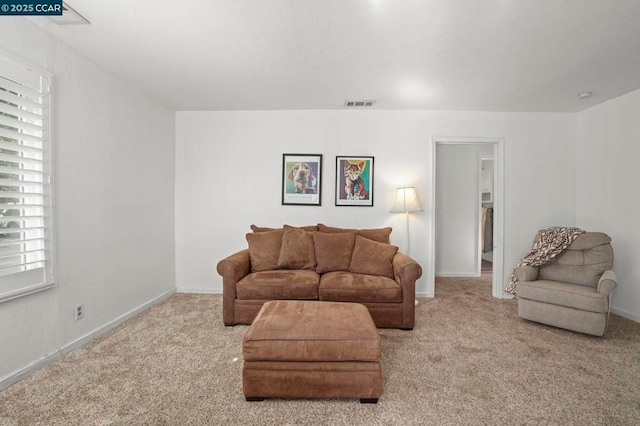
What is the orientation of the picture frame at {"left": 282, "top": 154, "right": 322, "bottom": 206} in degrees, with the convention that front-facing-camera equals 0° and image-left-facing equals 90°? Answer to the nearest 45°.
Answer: approximately 0°

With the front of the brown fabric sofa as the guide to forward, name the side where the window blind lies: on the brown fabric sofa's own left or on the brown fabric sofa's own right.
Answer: on the brown fabric sofa's own right

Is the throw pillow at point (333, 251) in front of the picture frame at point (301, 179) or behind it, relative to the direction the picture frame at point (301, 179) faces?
in front

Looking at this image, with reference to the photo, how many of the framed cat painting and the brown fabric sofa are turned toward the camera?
2

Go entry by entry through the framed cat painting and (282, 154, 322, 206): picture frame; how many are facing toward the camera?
2

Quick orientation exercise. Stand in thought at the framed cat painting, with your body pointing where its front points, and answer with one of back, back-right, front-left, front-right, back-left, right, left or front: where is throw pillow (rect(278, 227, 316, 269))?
front-right

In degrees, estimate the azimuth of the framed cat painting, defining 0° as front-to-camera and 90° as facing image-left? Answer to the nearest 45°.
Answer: approximately 0°
